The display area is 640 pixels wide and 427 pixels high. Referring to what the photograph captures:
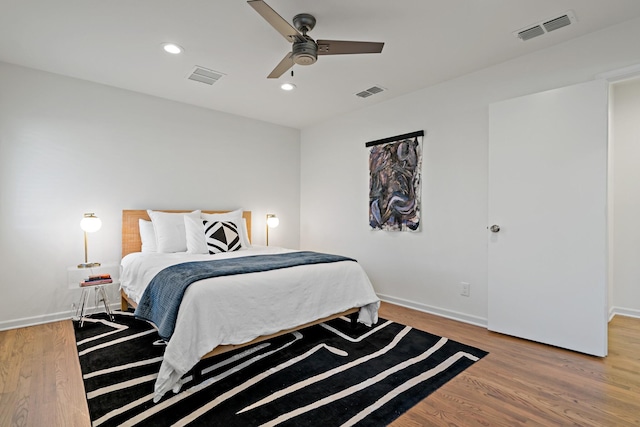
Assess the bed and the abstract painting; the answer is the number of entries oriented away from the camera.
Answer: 0

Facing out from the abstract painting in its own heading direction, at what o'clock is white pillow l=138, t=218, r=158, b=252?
The white pillow is roughly at 1 o'clock from the abstract painting.

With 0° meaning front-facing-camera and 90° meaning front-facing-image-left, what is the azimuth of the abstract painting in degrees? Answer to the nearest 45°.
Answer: approximately 45°

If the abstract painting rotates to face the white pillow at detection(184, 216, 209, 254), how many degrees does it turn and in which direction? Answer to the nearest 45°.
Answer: approximately 45° to its right

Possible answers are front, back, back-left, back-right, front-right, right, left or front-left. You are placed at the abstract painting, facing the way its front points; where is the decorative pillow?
front-right

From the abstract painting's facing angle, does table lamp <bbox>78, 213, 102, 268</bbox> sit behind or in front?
in front

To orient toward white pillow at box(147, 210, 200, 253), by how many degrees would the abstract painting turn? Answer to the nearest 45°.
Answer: approximately 45° to its right

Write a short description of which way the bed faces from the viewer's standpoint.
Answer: facing the viewer and to the right of the viewer

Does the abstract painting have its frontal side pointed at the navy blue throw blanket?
yes

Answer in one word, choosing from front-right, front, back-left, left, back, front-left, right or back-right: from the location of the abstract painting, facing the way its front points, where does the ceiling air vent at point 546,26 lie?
left

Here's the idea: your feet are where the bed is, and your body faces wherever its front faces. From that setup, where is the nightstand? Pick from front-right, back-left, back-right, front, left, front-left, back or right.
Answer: back
